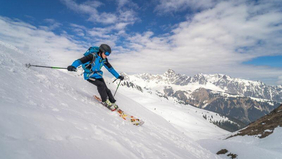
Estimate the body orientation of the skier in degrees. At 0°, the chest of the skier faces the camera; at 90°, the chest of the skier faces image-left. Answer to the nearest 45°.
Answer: approximately 315°
